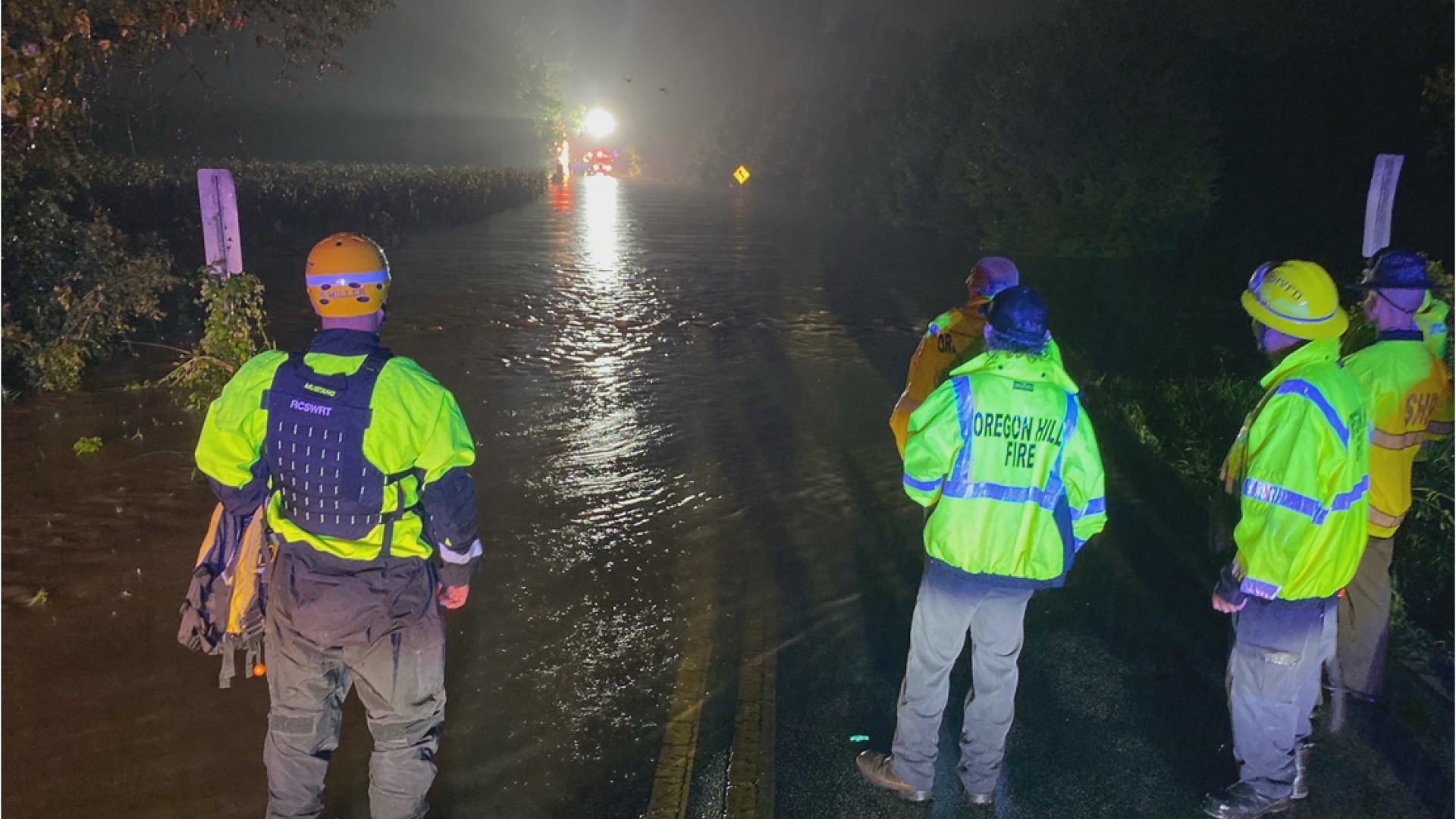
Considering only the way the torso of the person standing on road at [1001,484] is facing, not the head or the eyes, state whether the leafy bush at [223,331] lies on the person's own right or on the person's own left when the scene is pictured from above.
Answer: on the person's own left

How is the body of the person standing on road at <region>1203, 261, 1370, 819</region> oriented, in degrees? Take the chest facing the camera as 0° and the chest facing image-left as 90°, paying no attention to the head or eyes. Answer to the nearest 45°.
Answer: approximately 90°

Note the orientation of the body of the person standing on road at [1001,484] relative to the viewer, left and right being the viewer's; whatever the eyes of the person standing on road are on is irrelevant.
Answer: facing away from the viewer

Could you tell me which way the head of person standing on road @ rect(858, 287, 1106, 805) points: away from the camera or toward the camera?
away from the camera

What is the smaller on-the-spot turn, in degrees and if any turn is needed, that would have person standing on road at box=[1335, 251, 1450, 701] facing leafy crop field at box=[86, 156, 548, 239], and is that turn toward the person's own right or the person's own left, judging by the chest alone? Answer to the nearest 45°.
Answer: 0° — they already face it

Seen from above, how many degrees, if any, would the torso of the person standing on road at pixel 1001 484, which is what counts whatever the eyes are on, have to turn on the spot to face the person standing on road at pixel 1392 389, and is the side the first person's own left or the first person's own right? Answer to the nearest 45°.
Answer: approximately 45° to the first person's own right

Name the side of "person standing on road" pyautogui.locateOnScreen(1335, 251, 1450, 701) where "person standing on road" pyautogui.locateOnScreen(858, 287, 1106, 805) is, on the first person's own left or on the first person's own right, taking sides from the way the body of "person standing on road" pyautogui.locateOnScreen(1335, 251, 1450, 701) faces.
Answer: on the first person's own left
